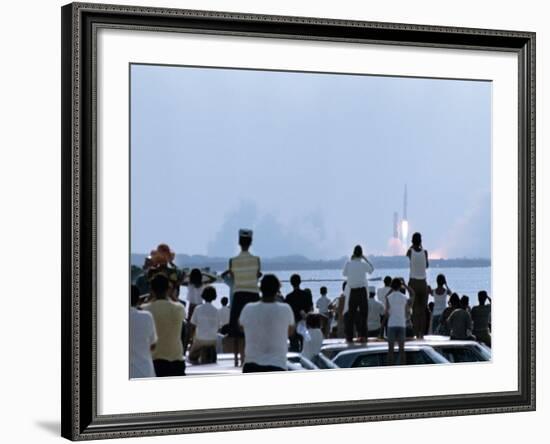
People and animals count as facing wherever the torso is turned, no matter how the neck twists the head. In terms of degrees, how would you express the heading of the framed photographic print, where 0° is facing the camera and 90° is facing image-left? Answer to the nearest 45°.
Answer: approximately 315°
